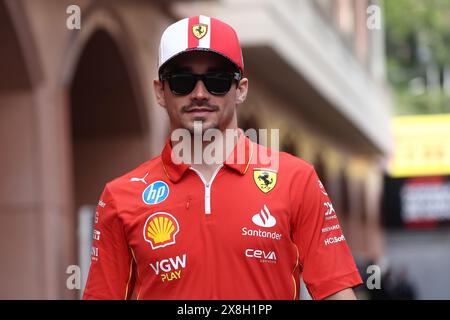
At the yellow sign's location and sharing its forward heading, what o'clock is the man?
The man is roughly at 12 o'clock from the yellow sign.

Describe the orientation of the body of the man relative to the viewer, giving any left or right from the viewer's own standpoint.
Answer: facing the viewer

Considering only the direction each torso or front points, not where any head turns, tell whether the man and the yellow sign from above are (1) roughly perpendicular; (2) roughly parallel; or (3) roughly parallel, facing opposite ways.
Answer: roughly parallel

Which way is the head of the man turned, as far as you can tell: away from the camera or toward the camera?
toward the camera

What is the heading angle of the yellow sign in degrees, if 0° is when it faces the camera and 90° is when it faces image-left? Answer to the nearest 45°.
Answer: approximately 0°

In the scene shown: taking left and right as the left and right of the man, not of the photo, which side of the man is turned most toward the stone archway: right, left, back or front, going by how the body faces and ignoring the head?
back

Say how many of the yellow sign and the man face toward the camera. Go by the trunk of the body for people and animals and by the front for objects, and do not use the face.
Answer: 2
